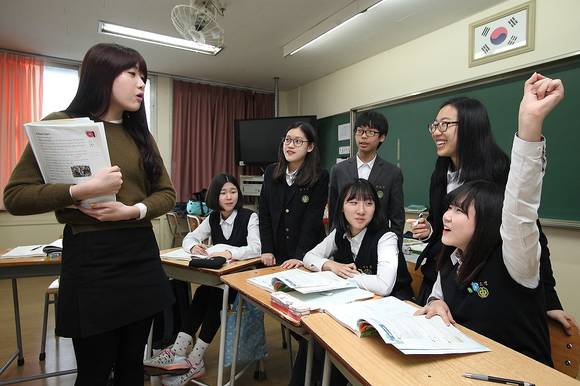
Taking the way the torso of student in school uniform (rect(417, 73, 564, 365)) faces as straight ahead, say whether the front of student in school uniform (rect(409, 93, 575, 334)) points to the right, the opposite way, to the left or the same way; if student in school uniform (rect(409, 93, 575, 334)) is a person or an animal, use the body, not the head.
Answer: the same way

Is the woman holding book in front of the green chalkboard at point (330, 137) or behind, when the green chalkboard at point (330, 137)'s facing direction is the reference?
in front

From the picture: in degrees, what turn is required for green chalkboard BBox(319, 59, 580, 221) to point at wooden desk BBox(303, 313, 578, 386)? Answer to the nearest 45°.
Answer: approximately 45° to its left

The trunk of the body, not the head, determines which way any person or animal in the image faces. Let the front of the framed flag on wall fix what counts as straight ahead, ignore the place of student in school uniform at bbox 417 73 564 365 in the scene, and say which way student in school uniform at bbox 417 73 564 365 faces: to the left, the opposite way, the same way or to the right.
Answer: the same way

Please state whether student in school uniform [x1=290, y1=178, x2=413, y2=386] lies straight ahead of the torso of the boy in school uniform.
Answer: yes

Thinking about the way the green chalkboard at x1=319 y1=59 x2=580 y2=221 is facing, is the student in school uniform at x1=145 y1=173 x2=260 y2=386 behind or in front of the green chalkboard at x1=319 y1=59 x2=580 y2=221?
in front

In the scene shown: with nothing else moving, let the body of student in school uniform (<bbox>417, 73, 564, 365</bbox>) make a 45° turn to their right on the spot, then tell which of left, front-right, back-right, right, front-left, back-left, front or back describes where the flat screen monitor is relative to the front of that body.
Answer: front-right

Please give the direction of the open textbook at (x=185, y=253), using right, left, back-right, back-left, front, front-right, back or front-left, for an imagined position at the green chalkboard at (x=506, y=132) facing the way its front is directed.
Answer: front

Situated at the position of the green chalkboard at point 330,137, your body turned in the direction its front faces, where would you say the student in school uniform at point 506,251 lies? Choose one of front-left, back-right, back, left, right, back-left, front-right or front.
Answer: front-left

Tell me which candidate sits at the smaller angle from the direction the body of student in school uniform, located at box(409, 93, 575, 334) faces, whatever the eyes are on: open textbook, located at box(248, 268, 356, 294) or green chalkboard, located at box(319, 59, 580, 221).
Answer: the open textbook

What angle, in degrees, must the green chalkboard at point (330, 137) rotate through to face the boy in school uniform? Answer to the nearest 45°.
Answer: approximately 45° to its left

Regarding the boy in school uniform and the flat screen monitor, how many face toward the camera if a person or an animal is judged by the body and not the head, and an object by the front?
2

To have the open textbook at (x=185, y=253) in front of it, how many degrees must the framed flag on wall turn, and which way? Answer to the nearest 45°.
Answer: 0° — it already faces it

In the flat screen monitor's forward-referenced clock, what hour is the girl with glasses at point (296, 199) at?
The girl with glasses is roughly at 12 o'clock from the flat screen monitor.

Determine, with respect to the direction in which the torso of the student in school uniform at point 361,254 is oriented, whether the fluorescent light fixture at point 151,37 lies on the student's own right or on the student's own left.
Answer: on the student's own right

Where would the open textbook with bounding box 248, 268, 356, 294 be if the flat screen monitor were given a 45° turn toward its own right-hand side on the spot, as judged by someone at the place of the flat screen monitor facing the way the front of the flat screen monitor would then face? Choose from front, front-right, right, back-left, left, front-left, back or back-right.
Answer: front-left

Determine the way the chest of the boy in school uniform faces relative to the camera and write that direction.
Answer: toward the camera

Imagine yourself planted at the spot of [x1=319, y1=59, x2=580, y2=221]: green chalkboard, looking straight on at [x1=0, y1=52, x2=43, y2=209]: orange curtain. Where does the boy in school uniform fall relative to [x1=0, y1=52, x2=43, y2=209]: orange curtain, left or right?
left
